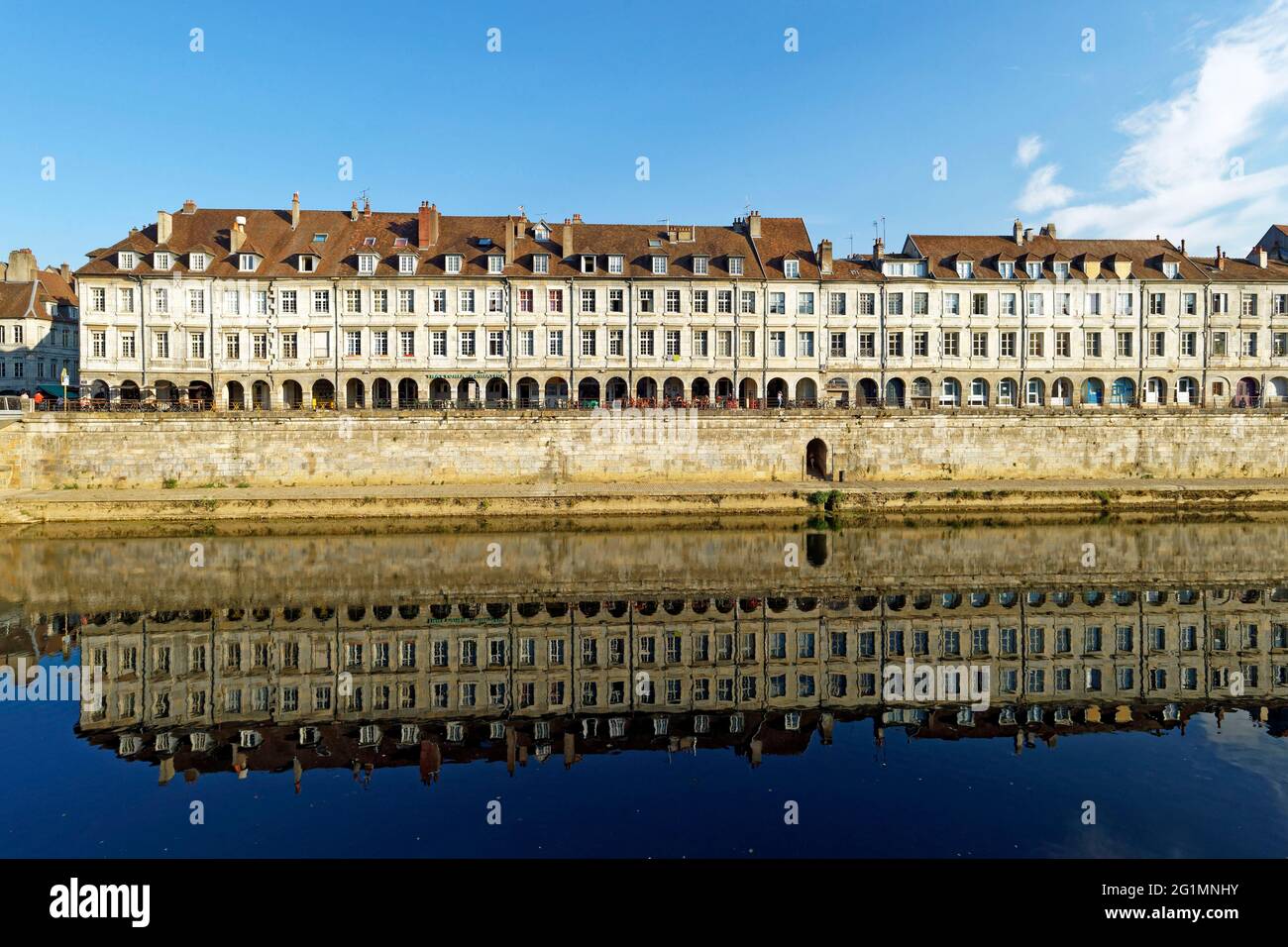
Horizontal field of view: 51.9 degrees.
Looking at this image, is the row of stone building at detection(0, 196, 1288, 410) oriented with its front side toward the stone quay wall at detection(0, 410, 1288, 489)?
yes

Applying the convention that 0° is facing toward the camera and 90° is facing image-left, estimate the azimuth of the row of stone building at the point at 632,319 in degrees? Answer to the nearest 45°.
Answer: approximately 0°
